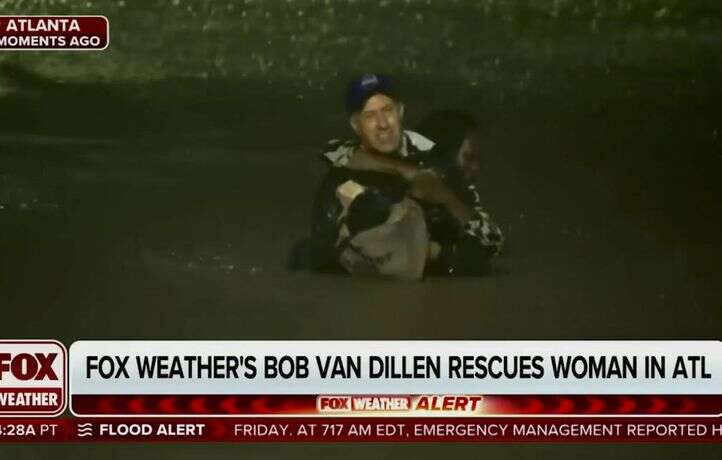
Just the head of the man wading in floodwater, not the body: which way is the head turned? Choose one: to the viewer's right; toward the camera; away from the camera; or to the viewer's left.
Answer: toward the camera

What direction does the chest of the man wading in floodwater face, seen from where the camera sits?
toward the camera
